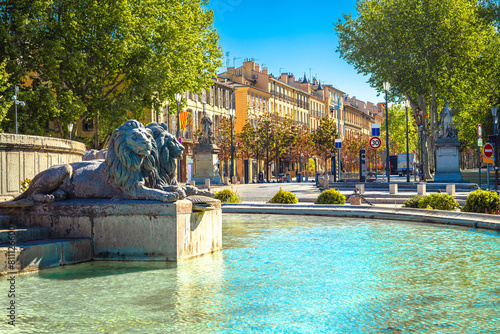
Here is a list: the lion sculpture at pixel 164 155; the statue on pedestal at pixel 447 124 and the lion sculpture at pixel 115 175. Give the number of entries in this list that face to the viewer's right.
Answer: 2

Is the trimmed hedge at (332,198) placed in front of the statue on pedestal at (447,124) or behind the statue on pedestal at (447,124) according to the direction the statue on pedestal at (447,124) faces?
in front

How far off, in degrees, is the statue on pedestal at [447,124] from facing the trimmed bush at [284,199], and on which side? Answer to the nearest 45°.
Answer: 0° — it already faces it

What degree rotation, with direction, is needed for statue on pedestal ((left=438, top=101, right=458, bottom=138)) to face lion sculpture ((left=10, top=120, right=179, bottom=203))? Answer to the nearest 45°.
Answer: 0° — it already faces it

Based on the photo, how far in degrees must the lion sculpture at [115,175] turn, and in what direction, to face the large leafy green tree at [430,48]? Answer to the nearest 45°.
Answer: approximately 45° to its left

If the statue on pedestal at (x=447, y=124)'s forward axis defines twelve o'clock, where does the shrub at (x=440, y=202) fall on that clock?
The shrub is roughly at 12 o'clock from the statue on pedestal.

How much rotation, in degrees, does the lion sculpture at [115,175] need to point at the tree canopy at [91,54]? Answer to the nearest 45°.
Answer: approximately 90° to its left

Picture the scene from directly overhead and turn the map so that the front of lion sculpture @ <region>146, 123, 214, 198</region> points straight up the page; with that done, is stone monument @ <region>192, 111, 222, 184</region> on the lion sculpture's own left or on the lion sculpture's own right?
on the lion sculpture's own left

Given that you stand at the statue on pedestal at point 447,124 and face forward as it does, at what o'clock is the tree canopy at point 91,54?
The tree canopy is roughly at 2 o'clock from the statue on pedestal.

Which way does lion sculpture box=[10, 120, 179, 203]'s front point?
to the viewer's right

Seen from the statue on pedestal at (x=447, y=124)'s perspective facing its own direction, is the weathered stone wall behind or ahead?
ahead

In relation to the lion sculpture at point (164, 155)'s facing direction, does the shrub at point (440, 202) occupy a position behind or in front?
in front

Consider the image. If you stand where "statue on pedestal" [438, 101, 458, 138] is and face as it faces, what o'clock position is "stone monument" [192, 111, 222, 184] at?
The stone monument is roughly at 3 o'clock from the statue on pedestal.

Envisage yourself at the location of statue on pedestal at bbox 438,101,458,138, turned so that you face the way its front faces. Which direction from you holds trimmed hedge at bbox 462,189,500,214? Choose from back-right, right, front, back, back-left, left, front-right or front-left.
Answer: front

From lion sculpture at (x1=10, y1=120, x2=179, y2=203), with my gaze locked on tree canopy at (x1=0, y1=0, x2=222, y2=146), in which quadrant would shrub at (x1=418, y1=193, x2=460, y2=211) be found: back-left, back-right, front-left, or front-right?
front-right

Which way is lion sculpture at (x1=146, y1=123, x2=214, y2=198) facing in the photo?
to the viewer's right

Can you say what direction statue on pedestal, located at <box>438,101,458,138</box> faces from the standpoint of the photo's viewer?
facing the viewer

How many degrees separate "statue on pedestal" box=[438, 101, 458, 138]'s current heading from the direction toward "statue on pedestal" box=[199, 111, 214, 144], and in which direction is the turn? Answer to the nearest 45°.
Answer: approximately 90° to its right
